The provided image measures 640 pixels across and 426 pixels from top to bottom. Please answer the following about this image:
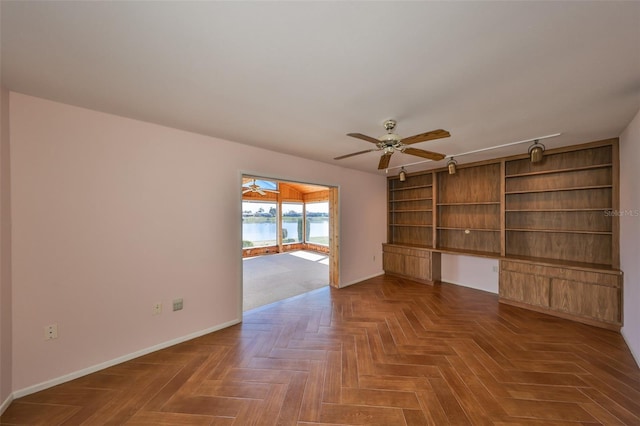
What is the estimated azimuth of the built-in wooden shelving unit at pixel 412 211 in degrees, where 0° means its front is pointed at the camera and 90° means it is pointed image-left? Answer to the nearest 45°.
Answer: approximately 45°

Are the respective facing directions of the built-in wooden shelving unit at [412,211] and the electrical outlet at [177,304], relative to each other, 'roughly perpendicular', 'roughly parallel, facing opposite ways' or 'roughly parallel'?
roughly perpendicular

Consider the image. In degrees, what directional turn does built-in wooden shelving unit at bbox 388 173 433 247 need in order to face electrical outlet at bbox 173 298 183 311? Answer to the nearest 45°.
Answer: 0° — it already faces it

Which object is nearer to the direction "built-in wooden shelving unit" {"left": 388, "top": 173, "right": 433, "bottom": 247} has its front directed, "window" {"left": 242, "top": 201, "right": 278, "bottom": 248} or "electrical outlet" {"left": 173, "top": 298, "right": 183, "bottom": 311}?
the electrical outlet

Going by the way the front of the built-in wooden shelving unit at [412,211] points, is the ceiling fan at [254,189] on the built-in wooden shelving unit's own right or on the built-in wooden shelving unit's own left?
on the built-in wooden shelving unit's own right
